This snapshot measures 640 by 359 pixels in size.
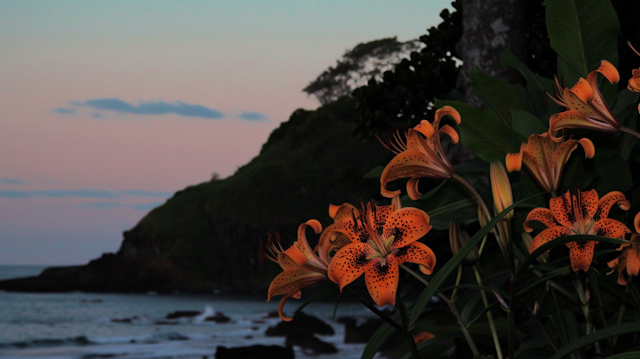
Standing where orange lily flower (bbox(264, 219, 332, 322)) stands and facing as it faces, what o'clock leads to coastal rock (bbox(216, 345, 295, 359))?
The coastal rock is roughly at 3 o'clock from the orange lily flower.

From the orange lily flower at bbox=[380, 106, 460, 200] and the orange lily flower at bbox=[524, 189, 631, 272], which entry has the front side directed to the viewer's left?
the orange lily flower at bbox=[380, 106, 460, 200]

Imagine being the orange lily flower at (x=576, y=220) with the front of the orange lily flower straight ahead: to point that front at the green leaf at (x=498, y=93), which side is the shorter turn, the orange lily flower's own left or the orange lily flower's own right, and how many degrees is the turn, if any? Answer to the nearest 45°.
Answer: approximately 180°

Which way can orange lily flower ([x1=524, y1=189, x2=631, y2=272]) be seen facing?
toward the camera

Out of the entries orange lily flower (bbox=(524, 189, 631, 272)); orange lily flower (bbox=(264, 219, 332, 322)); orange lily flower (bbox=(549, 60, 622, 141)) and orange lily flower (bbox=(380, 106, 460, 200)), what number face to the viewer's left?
3

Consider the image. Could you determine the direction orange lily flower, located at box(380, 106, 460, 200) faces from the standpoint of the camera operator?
facing to the left of the viewer

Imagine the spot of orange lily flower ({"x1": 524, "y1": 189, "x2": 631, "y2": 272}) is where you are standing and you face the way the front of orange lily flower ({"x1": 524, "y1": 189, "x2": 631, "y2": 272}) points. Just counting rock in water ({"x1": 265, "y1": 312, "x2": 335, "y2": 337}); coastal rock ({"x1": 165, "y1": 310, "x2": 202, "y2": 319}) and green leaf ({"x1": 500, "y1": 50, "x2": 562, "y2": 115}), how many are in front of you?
0

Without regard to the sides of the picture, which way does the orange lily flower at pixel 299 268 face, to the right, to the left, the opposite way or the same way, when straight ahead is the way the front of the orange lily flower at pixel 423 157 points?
the same way

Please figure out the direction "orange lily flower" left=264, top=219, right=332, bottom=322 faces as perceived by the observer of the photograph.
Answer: facing to the left of the viewer

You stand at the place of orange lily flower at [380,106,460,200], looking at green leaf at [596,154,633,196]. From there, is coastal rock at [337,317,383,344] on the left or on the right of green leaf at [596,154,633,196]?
left

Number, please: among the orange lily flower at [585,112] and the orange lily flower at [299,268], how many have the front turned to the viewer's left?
2

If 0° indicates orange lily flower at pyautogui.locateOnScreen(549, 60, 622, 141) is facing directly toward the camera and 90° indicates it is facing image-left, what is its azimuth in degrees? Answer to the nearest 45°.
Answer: approximately 90°
